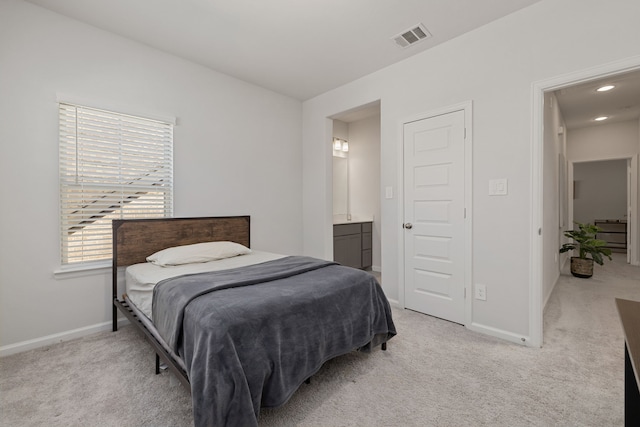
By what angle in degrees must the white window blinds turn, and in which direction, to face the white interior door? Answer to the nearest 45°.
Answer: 0° — it already faces it

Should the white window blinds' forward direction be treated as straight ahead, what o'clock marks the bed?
The bed is roughly at 1 o'clock from the white window blinds.

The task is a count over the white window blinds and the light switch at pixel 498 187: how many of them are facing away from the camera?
0

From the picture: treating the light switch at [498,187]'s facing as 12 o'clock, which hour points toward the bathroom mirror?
The bathroom mirror is roughly at 4 o'clock from the light switch.

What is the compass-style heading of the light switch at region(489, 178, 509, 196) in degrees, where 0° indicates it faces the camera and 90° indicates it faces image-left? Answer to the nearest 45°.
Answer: approximately 0°

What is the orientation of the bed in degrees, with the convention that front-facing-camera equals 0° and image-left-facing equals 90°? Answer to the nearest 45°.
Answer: approximately 315°

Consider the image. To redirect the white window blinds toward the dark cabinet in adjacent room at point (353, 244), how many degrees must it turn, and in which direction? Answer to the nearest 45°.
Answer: approximately 45° to its left

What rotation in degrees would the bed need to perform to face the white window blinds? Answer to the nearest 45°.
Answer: approximately 180°

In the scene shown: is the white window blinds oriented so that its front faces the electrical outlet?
no

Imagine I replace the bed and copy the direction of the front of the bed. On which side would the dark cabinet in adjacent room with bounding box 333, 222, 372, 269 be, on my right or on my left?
on my left

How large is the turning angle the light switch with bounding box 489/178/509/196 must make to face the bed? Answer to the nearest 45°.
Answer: approximately 45° to its right

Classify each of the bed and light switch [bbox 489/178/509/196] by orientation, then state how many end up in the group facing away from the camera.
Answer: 0

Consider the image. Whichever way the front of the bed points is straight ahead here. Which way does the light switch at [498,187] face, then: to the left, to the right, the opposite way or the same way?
to the right

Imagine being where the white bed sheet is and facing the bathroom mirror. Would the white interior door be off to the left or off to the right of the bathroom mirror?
right

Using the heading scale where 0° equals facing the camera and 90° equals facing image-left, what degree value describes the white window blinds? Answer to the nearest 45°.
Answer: approximately 315°
